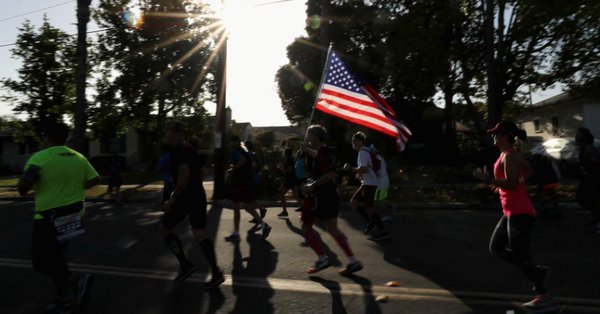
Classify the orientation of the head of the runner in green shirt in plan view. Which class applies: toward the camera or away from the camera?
away from the camera

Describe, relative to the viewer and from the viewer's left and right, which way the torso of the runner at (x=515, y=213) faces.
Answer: facing to the left of the viewer

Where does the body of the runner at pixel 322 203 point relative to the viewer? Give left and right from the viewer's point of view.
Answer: facing to the left of the viewer

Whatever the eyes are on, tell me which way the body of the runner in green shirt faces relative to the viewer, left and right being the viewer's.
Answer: facing away from the viewer and to the left of the viewer

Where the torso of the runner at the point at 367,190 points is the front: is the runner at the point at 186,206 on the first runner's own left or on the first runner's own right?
on the first runner's own left

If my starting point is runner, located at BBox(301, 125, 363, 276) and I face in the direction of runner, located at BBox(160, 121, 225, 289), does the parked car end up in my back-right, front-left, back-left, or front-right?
back-right

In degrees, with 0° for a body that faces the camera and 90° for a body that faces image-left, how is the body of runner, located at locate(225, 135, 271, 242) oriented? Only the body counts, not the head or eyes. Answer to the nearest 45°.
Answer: approximately 90°
